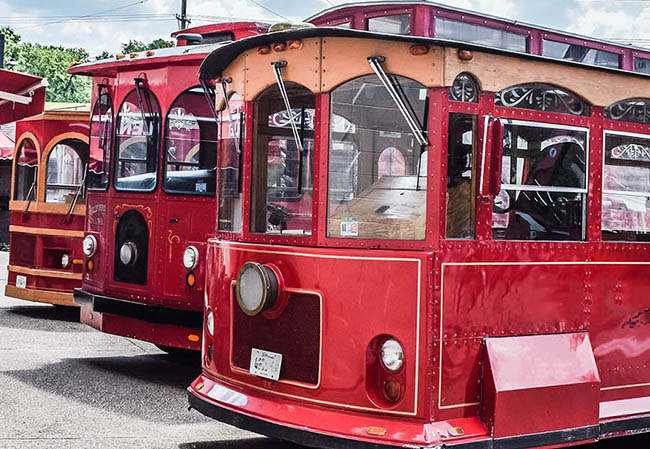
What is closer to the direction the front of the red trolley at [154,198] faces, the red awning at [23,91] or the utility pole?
the red awning

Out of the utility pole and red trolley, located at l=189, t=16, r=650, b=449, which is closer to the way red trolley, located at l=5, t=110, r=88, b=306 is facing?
the red trolley

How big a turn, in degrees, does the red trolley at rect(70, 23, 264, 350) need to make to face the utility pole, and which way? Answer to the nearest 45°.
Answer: approximately 135° to its right

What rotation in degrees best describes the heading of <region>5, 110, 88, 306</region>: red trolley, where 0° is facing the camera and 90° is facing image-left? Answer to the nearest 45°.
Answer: approximately 45°

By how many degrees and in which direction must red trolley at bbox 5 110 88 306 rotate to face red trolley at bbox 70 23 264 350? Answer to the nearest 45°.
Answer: approximately 45° to its left

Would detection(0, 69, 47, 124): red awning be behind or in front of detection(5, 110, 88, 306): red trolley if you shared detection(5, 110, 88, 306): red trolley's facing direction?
in front

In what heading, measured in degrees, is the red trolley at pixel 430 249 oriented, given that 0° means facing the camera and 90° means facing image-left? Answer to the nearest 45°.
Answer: approximately 45°

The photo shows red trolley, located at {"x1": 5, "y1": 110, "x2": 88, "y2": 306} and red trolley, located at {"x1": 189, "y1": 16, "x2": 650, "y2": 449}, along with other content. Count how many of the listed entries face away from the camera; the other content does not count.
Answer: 0

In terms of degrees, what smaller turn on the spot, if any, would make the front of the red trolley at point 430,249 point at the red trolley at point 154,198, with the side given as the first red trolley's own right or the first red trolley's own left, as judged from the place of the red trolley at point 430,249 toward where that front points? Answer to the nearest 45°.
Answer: approximately 90° to the first red trolley's own right
